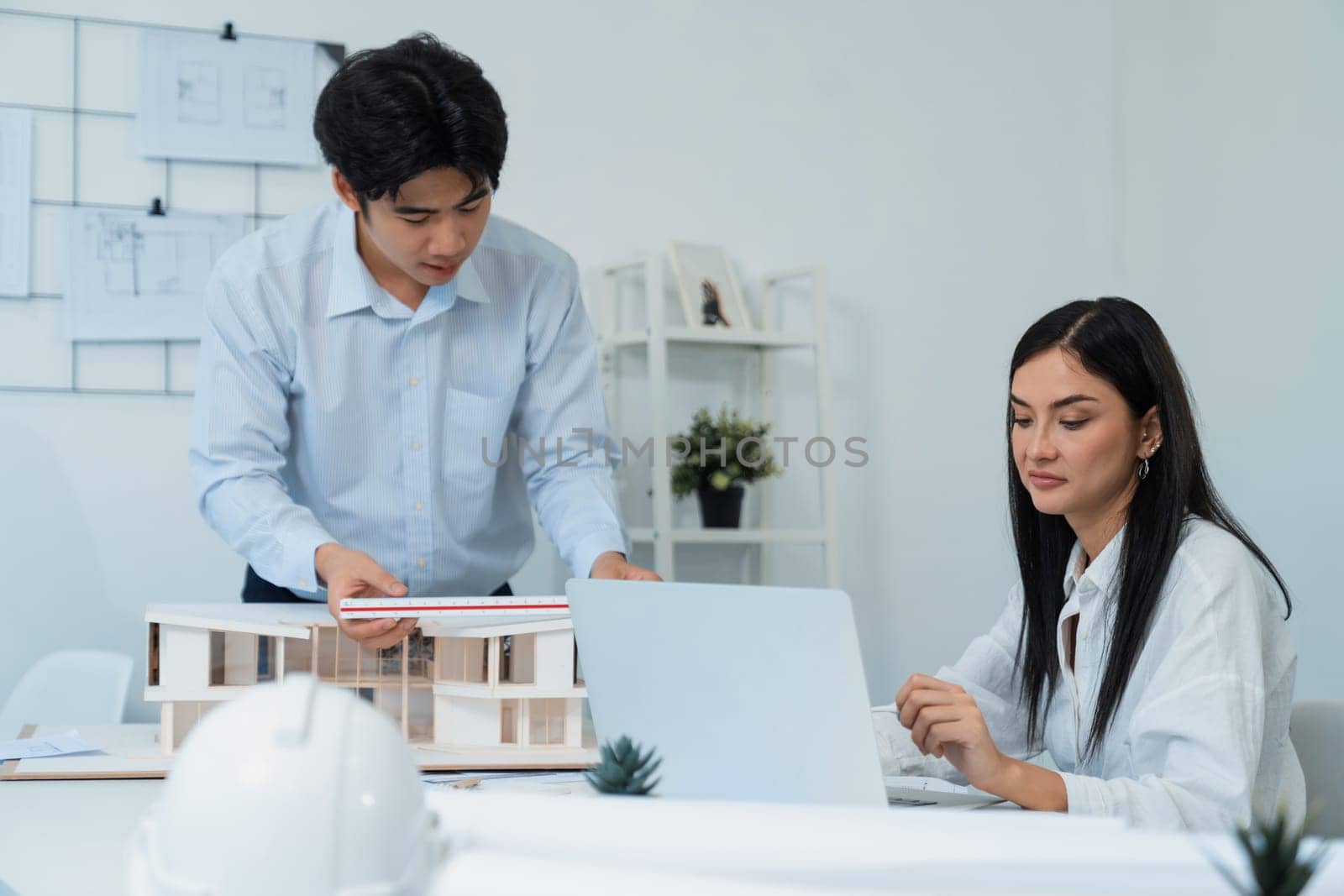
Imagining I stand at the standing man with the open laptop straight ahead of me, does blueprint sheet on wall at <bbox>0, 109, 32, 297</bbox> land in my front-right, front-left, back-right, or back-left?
back-right

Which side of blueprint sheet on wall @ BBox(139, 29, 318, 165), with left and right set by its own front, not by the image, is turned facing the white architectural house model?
front

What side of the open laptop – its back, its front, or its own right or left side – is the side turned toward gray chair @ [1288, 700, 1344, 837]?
front

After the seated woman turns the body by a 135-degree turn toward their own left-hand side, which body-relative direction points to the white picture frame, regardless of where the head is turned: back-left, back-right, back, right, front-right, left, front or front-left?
back-left

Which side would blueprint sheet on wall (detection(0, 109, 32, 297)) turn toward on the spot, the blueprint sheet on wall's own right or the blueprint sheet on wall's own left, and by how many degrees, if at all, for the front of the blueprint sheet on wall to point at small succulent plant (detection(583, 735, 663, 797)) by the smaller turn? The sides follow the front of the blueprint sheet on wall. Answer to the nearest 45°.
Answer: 0° — it already faces it

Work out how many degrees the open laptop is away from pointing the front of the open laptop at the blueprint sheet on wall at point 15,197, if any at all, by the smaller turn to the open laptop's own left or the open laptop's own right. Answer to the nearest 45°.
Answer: approximately 90° to the open laptop's own left

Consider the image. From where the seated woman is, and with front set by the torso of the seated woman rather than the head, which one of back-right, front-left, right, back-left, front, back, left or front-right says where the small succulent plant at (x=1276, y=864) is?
front-left

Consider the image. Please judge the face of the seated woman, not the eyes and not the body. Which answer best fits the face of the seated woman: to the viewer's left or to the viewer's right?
to the viewer's left

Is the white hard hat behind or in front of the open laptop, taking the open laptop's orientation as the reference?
behind

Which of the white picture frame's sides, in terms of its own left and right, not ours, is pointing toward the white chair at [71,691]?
right

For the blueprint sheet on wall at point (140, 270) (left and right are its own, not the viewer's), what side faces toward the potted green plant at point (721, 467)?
left

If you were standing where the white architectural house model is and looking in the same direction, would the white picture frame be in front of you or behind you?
behind
